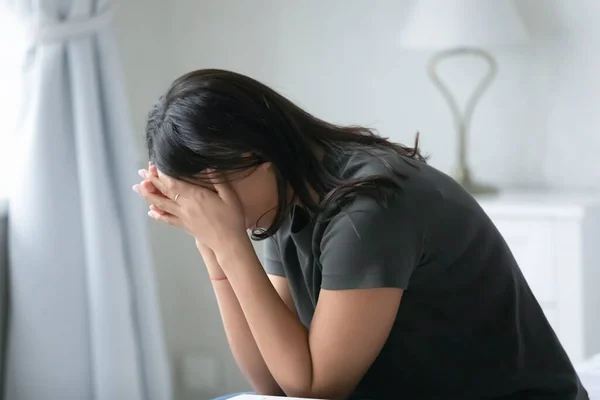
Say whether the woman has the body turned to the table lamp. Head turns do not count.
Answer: no

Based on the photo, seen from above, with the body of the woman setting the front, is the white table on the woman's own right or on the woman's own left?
on the woman's own right

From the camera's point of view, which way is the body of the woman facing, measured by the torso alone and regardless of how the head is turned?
to the viewer's left

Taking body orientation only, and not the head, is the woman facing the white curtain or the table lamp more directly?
the white curtain

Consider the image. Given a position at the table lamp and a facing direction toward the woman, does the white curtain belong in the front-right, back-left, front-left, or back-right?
front-right

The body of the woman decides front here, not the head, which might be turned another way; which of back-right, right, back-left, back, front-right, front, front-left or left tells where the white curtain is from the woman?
front-right
